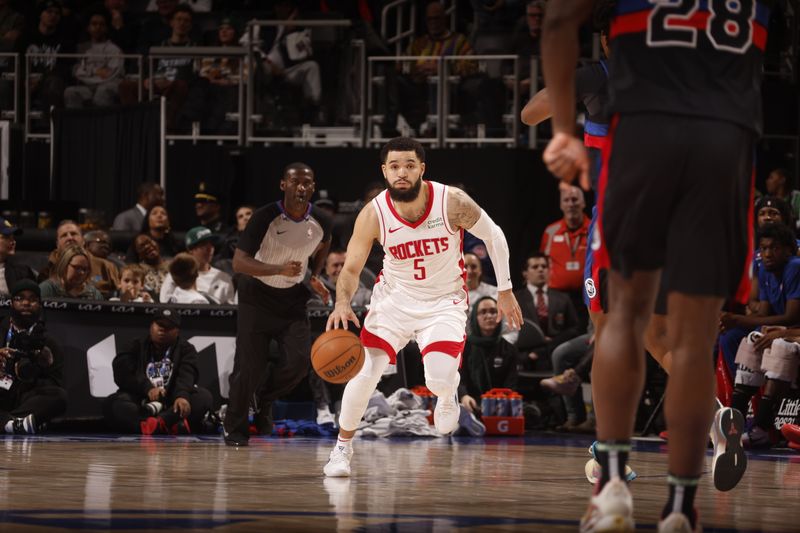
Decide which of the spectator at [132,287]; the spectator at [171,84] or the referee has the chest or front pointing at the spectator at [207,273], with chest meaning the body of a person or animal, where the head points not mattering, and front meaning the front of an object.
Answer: the spectator at [171,84]

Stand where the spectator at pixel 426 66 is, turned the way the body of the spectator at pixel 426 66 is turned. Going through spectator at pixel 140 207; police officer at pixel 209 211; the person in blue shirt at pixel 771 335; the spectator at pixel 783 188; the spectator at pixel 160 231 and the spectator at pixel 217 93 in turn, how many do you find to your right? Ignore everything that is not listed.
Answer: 4

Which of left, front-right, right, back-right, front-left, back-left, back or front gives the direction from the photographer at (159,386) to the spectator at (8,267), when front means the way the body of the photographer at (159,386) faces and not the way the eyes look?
back-right

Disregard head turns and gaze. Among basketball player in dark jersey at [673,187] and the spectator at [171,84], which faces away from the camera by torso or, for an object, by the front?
the basketball player in dark jersey

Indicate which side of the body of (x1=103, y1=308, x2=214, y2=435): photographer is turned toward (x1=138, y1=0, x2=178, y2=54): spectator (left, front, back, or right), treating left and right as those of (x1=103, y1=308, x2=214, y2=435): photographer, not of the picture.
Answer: back

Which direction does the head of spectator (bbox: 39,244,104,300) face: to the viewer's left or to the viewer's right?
to the viewer's right

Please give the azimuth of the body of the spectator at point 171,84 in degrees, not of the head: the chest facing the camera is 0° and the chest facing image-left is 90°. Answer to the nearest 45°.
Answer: approximately 0°

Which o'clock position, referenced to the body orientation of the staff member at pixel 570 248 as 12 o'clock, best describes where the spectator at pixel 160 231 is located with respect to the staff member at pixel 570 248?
the spectator at pixel 160 231 is roughly at 3 o'clock from the staff member at pixel 570 248.
